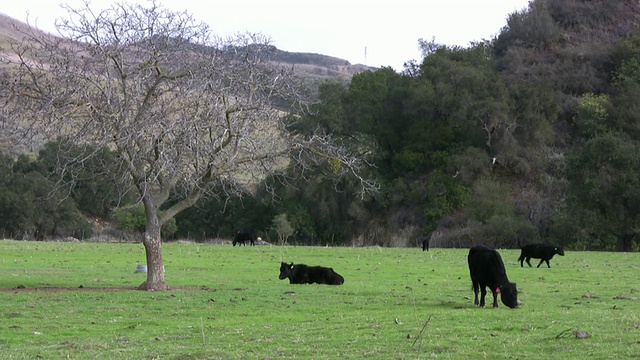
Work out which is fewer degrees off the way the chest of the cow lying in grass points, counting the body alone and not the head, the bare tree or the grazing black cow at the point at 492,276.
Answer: the bare tree

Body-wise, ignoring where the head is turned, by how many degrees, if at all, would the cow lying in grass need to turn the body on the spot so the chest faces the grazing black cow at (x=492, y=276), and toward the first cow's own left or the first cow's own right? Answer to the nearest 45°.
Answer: approximately 135° to the first cow's own left

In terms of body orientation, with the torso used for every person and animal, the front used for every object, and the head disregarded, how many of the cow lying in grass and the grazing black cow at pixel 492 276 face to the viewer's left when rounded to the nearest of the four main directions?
1

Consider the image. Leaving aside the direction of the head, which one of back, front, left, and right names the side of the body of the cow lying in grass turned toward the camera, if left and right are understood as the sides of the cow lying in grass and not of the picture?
left

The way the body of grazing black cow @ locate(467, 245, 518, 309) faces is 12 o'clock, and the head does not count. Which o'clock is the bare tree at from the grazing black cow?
The bare tree is roughly at 5 o'clock from the grazing black cow.

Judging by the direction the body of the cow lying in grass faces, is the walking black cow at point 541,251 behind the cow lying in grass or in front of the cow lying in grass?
behind

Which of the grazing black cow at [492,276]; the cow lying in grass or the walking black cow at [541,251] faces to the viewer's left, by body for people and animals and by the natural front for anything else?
the cow lying in grass

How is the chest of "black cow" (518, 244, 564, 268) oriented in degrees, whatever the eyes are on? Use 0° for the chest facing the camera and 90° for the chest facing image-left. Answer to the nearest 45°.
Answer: approximately 270°

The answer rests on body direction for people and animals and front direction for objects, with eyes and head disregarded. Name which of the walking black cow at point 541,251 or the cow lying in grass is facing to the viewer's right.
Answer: the walking black cow

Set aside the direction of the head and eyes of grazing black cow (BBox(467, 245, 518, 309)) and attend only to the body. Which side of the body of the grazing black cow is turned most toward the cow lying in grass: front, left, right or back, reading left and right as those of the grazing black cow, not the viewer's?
back

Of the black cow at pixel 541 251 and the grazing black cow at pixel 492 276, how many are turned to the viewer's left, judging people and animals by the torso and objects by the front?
0

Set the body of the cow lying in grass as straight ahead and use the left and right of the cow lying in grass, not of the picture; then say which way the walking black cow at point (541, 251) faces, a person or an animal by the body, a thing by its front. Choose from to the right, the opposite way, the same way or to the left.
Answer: the opposite way

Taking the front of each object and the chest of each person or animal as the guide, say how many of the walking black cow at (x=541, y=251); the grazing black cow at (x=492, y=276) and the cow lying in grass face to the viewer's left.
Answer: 1
